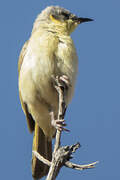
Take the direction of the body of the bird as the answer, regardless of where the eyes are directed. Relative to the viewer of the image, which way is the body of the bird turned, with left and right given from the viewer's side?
facing the viewer and to the right of the viewer
